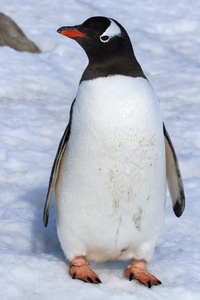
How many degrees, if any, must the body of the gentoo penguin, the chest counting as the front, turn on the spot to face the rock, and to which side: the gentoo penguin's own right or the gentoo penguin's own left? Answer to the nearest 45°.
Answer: approximately 180°

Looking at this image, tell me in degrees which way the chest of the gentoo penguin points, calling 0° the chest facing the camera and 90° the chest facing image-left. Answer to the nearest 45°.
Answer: approximately 0°
